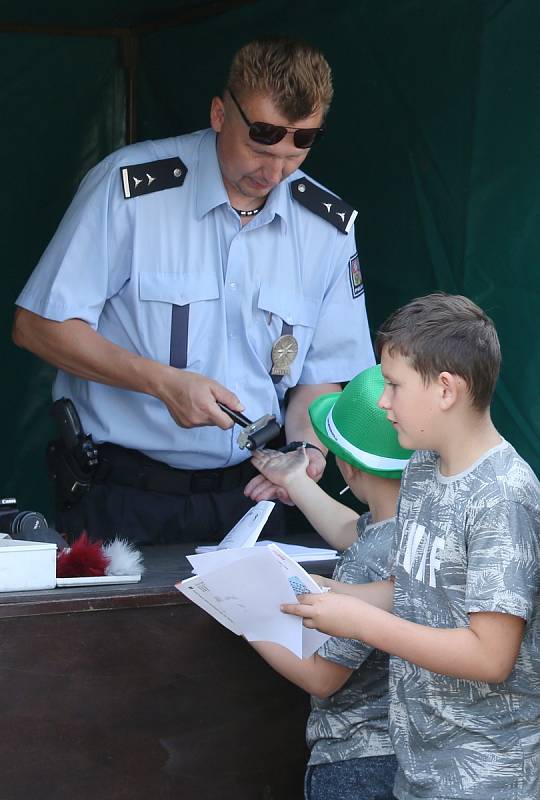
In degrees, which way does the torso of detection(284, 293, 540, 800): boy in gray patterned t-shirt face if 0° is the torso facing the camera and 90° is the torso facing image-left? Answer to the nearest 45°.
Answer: approximately 45°

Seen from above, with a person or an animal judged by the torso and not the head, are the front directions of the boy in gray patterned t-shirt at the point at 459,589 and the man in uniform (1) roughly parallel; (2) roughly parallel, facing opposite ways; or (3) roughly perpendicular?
roughly perpendicular

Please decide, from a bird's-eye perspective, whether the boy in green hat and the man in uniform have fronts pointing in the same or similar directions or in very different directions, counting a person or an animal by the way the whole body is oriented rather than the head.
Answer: very different directions

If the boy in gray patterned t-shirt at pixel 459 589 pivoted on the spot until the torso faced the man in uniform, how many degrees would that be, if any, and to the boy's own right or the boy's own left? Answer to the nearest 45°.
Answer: approximately 90° to the boy's own right

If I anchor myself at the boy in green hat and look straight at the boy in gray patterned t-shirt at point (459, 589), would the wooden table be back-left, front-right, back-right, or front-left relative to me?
back-right

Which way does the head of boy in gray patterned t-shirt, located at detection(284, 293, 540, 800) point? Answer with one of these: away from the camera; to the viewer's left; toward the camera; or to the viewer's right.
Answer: to the viewer's left
